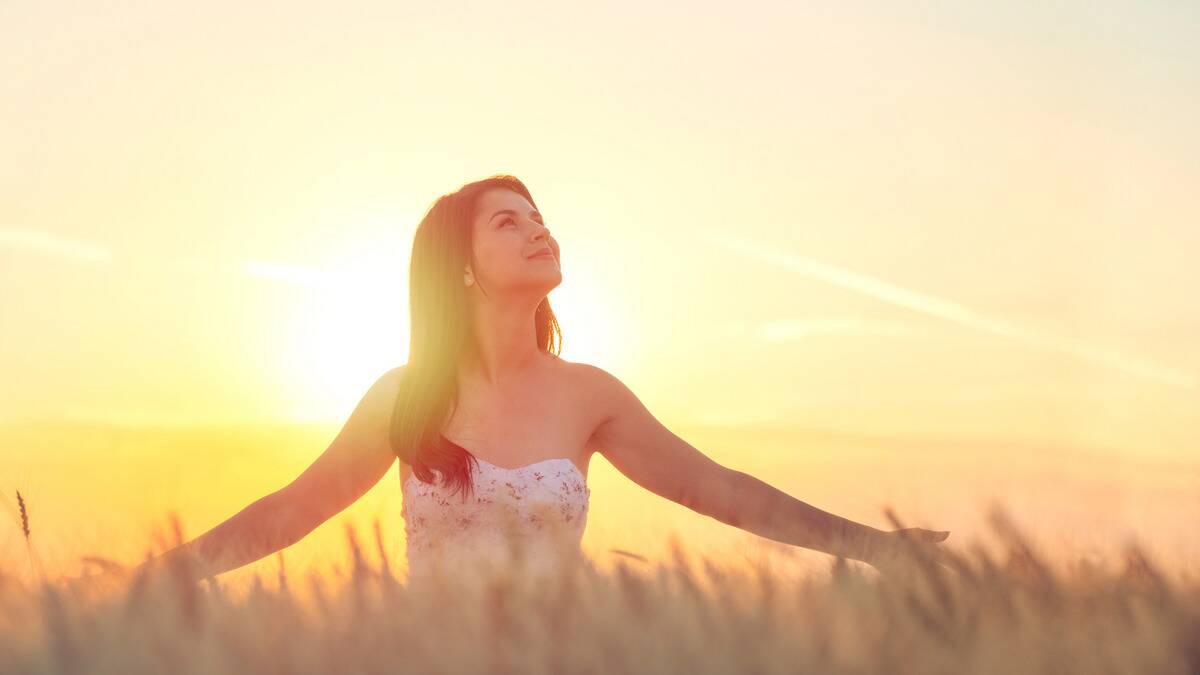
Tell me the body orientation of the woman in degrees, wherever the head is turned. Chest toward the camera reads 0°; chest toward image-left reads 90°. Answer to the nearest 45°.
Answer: approximately 0°

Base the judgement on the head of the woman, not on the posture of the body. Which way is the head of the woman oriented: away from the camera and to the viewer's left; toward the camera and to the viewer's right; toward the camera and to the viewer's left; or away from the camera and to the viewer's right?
toward the camera and to the viewer's right
